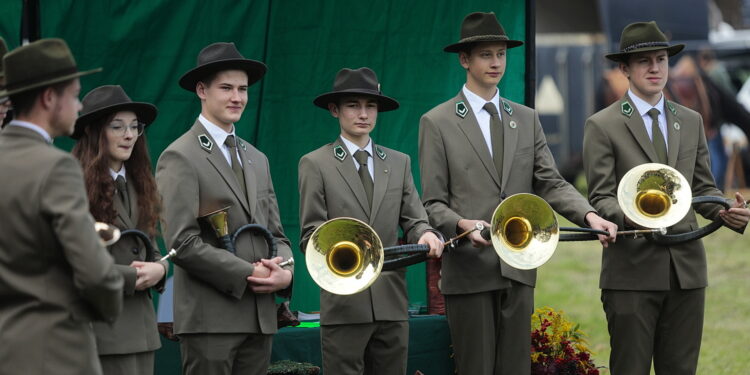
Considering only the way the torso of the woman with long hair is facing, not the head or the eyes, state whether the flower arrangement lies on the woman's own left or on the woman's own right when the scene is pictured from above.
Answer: on the woman's own left

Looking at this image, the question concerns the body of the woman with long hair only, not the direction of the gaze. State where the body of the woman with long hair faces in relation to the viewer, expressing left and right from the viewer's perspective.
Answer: facing the viewer and to the right of the viewer
